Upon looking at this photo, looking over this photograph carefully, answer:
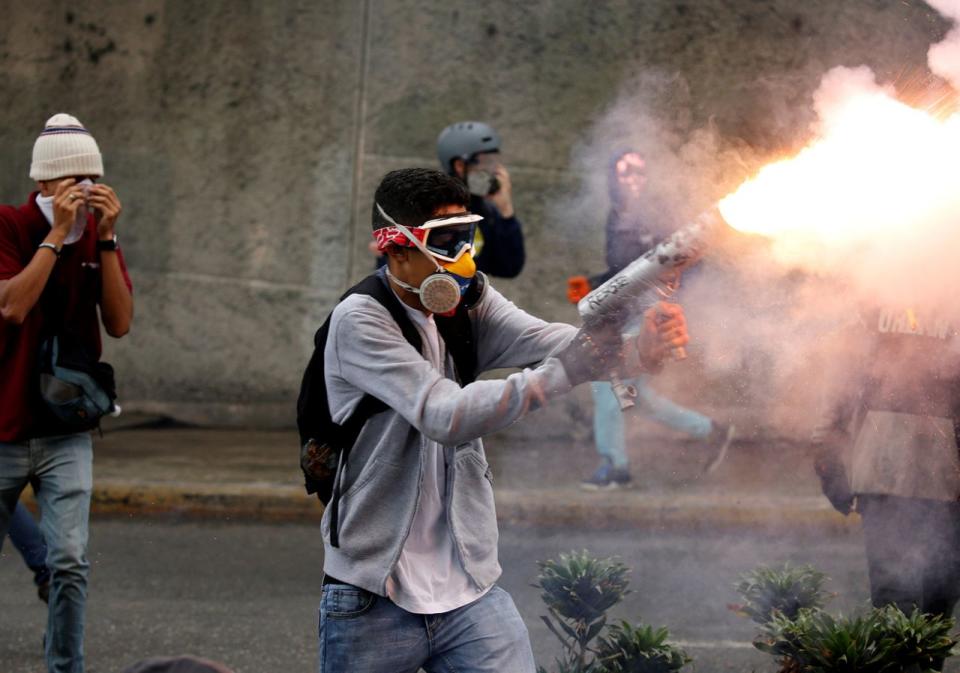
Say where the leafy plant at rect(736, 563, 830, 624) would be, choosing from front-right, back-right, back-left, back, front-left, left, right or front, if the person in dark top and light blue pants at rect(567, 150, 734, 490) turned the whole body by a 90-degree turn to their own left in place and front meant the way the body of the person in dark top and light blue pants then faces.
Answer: front

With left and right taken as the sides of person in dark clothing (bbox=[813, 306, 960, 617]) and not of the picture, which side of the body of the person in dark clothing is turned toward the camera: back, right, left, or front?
back

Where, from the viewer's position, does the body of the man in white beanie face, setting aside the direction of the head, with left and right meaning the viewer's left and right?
facing the viewer and to the right of the viewer

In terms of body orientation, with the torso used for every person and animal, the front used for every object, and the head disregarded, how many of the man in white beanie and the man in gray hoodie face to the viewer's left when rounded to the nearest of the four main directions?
0

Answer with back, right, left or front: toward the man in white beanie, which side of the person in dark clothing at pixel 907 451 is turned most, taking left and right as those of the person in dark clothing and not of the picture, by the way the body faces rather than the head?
left

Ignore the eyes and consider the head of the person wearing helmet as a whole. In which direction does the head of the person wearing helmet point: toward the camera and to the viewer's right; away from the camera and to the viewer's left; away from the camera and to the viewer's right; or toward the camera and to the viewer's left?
toward the camera and to the viewer's right

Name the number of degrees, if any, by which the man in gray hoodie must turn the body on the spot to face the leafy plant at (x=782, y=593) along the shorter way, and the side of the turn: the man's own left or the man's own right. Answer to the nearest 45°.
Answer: approximately 90° to the man's own left
